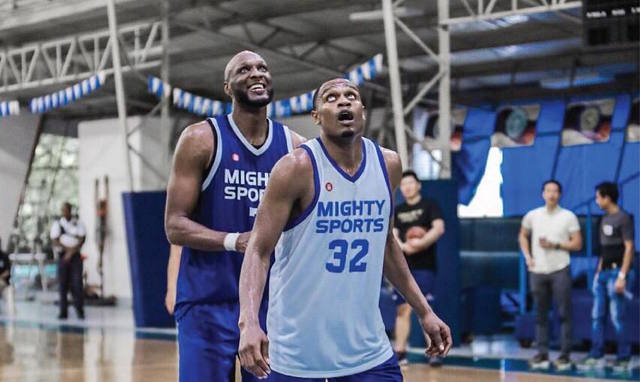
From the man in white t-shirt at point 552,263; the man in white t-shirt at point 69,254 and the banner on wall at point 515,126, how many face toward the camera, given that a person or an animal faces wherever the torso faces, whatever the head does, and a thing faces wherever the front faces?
3

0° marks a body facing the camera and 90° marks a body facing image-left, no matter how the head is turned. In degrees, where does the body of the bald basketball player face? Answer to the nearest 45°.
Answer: approximately 315°

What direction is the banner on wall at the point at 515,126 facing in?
toward the camera

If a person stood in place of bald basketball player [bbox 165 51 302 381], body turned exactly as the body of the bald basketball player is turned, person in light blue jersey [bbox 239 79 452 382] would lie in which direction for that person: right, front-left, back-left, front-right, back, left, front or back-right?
front

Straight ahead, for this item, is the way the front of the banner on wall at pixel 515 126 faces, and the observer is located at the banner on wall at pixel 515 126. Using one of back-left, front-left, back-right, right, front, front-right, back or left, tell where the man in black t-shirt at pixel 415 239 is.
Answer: front

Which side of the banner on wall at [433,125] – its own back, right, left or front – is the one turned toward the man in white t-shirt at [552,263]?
front

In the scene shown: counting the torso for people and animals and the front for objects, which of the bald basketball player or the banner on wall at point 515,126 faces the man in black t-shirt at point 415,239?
the banner on wall

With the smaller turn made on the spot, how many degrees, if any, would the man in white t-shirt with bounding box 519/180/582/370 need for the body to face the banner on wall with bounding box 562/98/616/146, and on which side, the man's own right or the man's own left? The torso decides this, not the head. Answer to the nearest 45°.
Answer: approximately 180°

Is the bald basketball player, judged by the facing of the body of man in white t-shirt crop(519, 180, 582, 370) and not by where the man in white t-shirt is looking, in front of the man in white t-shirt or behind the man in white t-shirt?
in front

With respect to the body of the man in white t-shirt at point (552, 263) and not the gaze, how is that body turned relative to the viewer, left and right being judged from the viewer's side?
facing the viewer

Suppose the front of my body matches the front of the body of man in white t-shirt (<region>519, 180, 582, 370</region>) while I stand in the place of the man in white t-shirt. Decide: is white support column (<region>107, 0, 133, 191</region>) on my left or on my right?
on my right

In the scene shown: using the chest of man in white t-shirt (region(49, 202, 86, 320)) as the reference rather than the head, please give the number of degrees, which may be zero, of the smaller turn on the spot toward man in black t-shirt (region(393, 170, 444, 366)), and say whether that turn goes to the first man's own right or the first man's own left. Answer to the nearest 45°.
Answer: approximately 45° to the first man's own left

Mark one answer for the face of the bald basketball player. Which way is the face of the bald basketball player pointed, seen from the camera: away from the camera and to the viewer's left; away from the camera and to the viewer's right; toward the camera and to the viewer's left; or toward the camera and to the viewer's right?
toward the camera and to the viewer's right

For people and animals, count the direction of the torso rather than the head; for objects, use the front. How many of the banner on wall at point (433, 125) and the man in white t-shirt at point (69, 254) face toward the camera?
2
